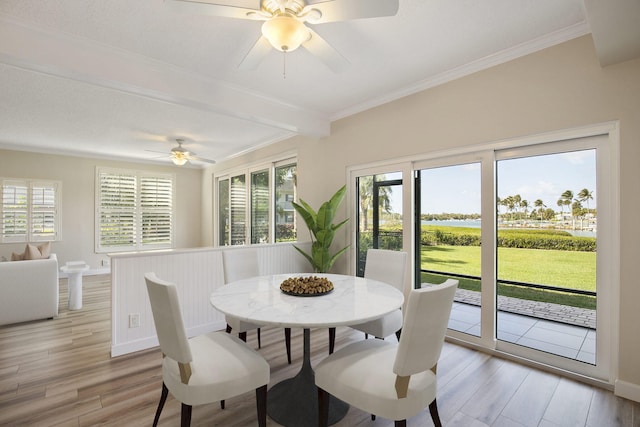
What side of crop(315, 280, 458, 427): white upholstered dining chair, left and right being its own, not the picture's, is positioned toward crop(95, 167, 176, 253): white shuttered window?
front

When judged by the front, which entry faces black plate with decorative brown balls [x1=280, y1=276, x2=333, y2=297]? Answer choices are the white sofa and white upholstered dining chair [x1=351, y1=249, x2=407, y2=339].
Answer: the white upholstered dining chair

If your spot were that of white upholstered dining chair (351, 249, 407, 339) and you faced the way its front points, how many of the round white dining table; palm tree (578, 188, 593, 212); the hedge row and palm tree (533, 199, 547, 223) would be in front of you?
1

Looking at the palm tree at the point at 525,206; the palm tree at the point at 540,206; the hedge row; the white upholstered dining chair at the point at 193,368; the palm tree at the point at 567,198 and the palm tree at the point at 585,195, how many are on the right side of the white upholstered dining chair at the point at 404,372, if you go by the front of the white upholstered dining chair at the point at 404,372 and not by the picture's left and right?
5

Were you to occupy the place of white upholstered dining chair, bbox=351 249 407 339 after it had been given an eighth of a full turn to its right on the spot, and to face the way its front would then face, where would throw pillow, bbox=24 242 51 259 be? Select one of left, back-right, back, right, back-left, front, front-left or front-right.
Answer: front

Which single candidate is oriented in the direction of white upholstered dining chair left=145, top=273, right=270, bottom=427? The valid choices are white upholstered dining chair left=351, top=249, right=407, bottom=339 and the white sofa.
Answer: white upholstered dining chair left=351, top=249, right=407, bottom=339

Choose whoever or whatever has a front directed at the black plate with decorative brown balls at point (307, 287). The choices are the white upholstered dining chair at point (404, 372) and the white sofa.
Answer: the white upholstered dining chair

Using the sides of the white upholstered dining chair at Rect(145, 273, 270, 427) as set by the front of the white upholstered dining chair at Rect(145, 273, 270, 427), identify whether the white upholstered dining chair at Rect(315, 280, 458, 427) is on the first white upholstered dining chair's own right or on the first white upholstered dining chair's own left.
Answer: on the first white upholstered dining chair's own right

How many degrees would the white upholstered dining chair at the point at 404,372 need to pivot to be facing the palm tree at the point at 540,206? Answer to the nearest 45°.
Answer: approximately 90° to its right

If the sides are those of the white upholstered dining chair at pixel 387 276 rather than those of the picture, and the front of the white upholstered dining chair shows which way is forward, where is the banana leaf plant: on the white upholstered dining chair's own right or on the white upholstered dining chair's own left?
on the white upholstered dining chair's own right

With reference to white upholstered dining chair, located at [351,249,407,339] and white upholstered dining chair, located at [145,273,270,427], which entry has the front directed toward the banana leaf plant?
white upholstered dining chair, located at [145,273,270,427]

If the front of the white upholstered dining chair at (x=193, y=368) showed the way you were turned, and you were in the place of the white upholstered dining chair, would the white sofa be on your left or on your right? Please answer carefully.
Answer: on your left

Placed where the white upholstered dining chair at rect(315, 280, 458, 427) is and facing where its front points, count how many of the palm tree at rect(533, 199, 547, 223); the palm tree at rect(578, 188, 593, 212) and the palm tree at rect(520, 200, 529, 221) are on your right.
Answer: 3

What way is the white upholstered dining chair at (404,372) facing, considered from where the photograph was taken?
facing away from the viewer and to the left of the viewer

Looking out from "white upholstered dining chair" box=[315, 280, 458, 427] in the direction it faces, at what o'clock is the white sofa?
The white sofa is roughly at 11 o'clock from the white upholstered dining chair.

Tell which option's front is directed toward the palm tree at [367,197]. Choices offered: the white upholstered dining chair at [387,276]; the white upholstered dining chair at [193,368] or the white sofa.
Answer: the white upholstered dining chair at [193,368]
